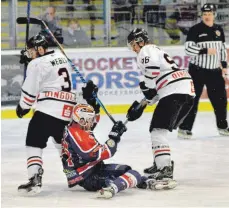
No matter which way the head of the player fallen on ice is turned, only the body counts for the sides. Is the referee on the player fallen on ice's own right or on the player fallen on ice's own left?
on the player fallen on ice's own left

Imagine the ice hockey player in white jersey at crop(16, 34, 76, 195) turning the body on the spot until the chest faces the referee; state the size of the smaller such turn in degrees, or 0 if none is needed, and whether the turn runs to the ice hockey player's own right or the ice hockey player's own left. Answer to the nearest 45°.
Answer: approximately 90° to the ice hockey player's own right

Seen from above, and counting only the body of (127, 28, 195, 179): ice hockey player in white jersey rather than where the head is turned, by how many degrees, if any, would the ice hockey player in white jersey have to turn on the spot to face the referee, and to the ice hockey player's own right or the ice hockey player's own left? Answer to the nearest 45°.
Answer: approximately 90° to the ice hockey player's own right
